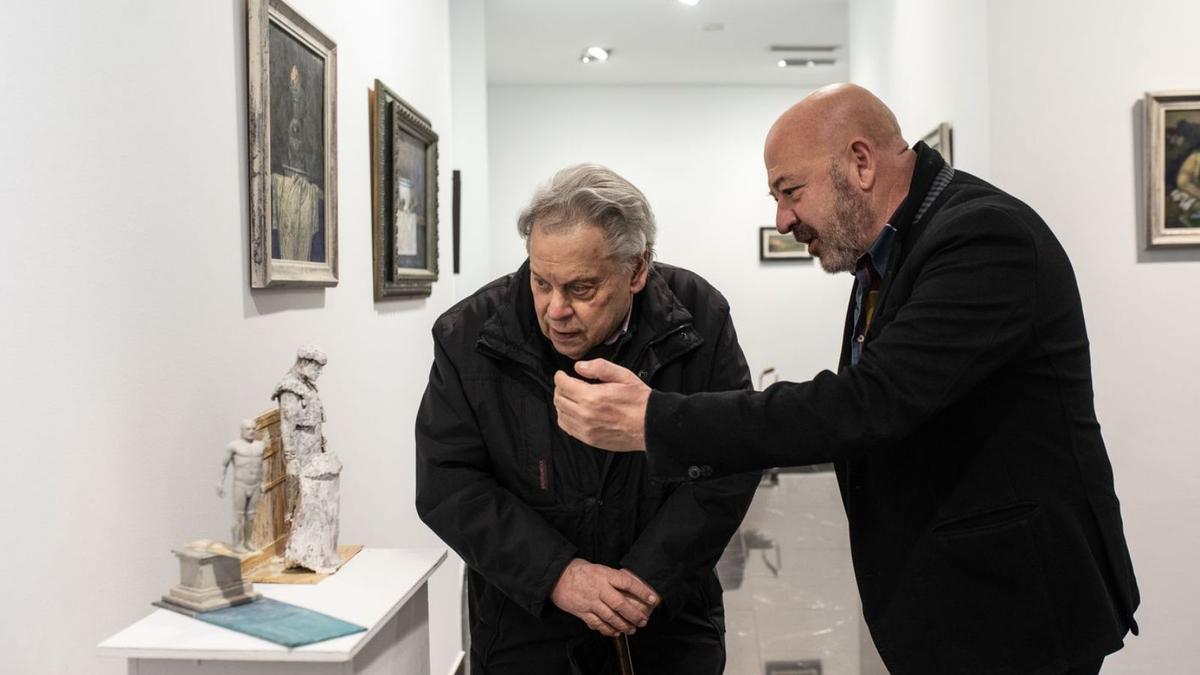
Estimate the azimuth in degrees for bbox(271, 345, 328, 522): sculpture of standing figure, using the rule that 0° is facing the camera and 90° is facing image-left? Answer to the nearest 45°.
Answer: approximately 315°

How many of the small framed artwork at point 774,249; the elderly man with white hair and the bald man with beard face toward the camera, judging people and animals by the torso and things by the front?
2

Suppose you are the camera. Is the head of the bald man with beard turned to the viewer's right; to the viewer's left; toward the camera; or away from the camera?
to the viewer's left

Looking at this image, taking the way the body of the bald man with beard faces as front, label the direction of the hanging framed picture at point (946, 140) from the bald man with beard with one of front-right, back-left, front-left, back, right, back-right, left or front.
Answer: right

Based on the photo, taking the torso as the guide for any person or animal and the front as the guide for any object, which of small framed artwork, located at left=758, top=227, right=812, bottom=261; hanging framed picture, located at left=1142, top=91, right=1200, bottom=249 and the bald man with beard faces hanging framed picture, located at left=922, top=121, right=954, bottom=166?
the small framed artwork

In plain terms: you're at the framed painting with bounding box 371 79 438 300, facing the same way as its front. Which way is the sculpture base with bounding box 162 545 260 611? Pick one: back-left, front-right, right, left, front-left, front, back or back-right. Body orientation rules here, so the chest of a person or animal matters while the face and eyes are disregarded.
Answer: front-right

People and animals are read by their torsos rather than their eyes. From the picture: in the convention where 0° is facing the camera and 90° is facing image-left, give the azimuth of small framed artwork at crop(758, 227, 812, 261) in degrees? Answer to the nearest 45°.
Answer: approximately 0°
